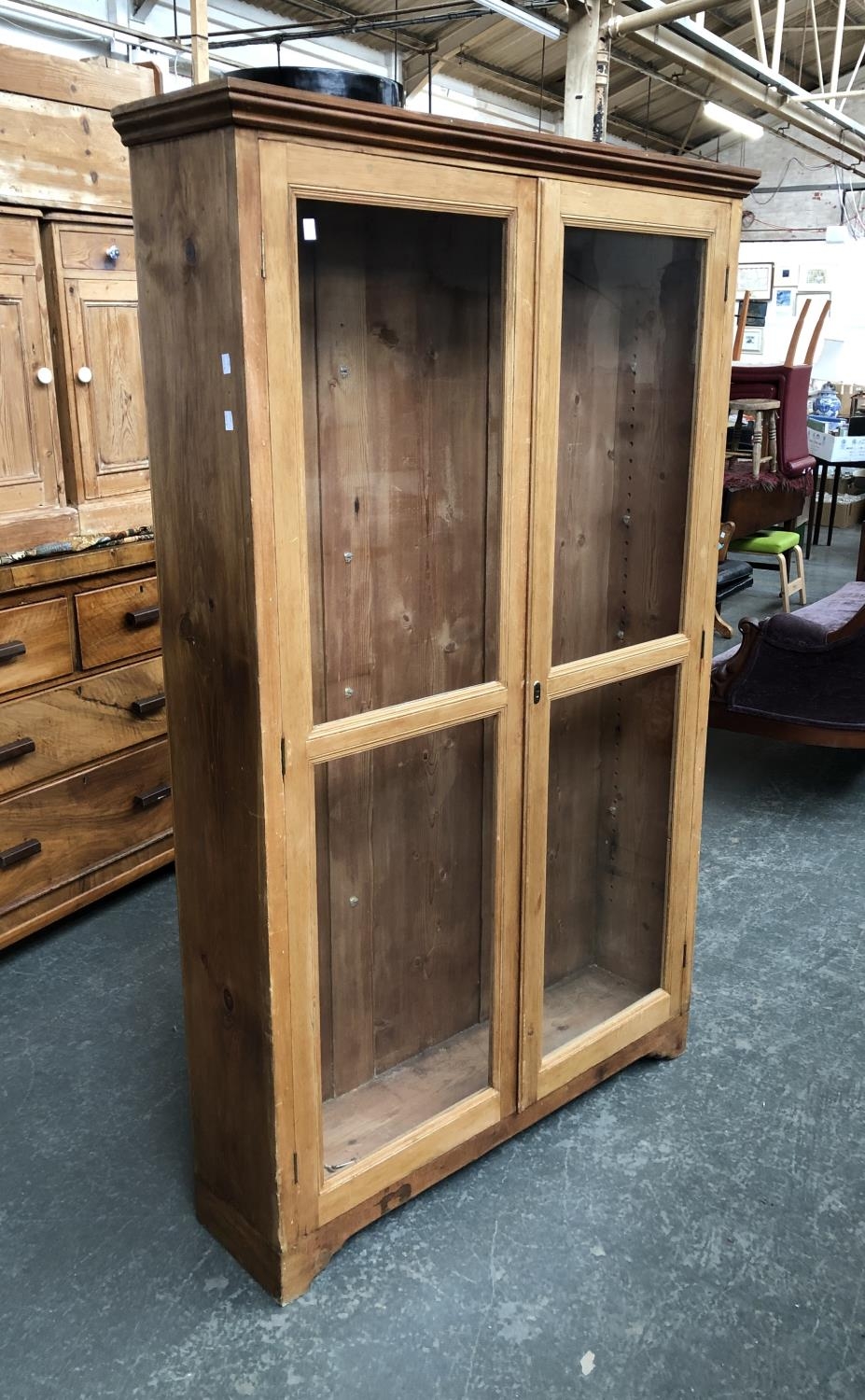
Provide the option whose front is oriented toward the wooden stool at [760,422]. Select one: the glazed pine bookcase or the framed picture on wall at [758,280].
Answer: the framed picture on wall

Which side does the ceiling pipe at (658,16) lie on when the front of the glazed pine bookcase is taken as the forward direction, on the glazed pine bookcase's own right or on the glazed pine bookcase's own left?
on the glazed pine bookcase's own left

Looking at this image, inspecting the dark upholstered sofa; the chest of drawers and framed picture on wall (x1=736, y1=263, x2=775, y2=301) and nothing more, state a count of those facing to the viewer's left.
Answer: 1

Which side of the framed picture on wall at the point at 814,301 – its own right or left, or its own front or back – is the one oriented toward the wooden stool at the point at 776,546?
front

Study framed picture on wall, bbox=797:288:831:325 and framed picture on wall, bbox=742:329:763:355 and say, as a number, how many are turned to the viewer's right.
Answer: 0

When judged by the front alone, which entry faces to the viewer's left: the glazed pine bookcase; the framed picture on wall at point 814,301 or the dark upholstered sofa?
the dark upholstered sofa

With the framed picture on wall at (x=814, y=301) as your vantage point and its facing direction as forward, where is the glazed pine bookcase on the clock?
The glazed pine bookcase is roughly at 12 o'clock from the framed picture on wall.

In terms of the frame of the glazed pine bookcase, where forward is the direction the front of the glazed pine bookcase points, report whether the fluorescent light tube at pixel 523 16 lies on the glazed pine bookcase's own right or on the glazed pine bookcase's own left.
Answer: on the glazed pine bookcase's own left

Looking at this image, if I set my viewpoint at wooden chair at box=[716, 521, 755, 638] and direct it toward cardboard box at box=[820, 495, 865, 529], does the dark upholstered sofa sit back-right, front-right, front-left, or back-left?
back-right

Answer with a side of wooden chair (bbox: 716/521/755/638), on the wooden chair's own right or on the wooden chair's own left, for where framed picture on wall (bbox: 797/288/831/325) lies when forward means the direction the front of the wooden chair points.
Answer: on the wooden chair's own left

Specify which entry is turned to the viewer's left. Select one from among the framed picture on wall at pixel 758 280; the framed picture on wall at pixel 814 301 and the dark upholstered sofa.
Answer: the dark upholstered sofa

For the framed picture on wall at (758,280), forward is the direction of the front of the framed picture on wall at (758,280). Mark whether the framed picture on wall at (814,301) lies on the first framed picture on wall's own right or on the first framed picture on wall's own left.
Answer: on the first framed picture on wall's own left

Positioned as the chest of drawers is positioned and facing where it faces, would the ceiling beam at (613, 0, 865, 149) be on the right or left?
on its left

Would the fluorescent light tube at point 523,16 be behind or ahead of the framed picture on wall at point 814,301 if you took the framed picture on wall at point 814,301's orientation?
ahead

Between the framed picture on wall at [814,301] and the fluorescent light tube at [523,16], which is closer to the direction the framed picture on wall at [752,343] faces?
the fluorescent light tube

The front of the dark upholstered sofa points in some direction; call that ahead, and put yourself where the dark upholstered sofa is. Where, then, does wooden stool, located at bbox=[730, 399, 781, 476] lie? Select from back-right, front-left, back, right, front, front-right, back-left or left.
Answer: right

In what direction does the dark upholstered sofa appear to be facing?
to the viewer's left
